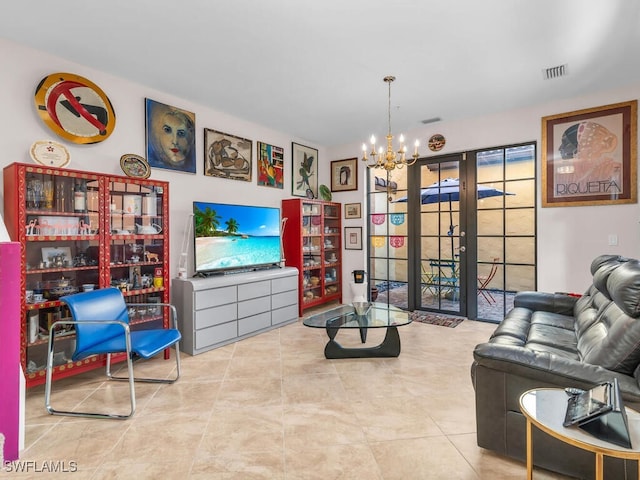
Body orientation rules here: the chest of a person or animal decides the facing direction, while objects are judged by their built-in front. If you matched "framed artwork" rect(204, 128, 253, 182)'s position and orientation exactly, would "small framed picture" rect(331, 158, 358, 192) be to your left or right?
on your left

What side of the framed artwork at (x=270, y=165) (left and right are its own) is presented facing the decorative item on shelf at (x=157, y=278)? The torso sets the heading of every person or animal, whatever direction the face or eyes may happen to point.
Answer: right

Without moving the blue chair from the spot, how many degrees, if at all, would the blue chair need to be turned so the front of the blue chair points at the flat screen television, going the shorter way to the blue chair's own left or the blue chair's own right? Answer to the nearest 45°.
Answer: approximately 90° to the blue chair's own left

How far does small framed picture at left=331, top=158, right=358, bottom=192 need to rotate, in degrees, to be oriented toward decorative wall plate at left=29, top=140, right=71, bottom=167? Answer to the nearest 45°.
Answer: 0° — it already faces it

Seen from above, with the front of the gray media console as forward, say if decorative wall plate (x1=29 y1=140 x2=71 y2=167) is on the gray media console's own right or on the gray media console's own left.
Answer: on the gray media console's own right

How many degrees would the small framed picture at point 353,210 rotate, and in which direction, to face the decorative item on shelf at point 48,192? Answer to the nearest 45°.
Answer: approximately 45° to its right

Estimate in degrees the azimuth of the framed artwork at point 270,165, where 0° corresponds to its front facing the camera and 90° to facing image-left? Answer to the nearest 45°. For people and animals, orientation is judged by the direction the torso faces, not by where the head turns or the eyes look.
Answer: approximately 315°

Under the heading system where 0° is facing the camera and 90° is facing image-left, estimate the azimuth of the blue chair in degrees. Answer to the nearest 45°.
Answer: approximately 315°
